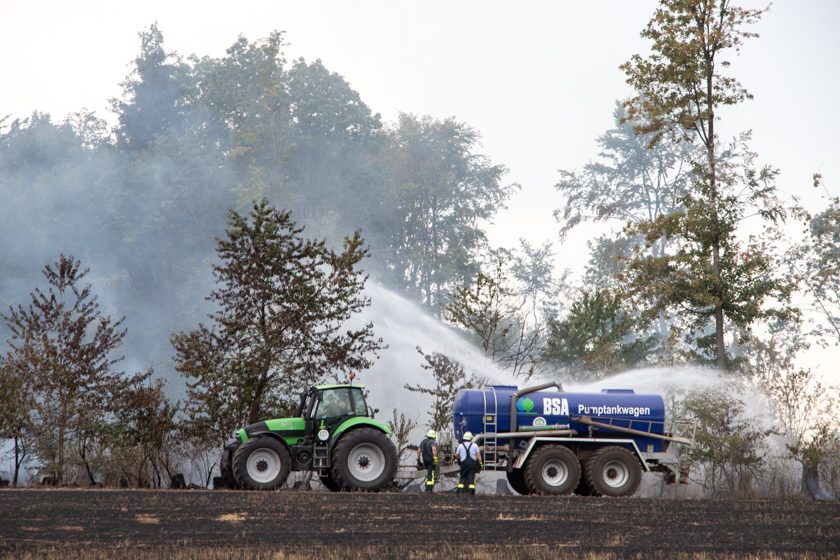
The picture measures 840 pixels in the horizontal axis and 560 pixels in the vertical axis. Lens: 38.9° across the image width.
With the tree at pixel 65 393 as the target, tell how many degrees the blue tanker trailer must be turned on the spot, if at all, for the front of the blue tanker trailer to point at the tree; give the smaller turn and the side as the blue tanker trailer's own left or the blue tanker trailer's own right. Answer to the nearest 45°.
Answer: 0° — it already faces it

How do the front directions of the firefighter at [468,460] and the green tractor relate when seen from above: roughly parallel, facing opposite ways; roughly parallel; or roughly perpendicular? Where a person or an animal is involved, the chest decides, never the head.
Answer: roughly perpendicular

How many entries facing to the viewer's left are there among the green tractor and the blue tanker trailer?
2

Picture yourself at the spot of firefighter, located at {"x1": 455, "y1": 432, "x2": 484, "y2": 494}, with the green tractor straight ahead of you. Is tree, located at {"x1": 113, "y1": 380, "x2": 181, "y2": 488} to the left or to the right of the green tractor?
right

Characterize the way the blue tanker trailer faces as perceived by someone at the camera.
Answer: facing to the left of the viewer

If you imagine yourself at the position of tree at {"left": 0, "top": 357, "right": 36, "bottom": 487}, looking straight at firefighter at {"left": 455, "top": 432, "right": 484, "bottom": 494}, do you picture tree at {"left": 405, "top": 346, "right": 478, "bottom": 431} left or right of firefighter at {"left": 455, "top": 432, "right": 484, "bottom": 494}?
left

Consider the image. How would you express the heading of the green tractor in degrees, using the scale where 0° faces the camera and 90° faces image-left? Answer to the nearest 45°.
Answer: approximately 90°

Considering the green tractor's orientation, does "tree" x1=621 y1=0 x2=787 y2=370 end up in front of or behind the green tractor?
behind

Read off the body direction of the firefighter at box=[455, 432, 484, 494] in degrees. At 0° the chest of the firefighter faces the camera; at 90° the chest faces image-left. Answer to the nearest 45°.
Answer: approximately 180°

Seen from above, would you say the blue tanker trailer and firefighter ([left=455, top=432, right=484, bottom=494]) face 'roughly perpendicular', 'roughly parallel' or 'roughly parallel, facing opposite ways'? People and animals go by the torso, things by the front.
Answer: roughly perpendicular

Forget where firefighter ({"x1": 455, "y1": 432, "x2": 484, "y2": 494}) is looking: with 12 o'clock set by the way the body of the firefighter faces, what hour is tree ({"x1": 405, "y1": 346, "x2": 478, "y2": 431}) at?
The tree is roughly at 12 o'clock from the firefighter.

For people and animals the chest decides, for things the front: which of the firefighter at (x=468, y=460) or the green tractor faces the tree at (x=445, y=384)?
the firefighter

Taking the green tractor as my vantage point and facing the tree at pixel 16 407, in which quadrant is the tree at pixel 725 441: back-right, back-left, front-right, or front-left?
back-right
